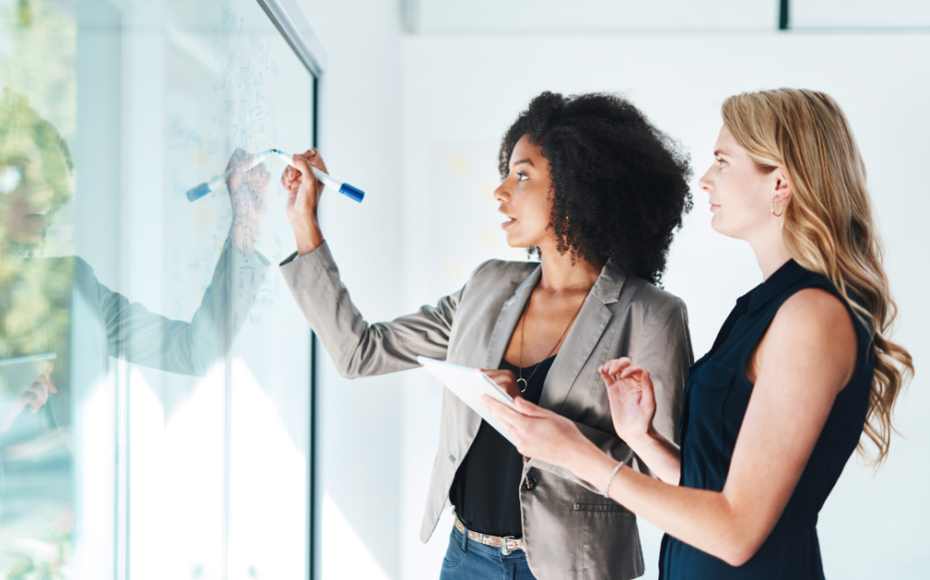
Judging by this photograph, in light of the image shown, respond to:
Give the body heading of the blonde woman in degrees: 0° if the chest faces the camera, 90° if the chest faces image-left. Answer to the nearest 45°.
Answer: approximately 90°

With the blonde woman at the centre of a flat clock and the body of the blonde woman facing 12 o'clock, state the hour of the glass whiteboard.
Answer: The glass whiteboard is roughly at 11 o'clock from the blonde woman.

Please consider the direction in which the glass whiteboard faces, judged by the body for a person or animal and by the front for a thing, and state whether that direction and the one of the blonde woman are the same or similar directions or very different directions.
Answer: very different directions

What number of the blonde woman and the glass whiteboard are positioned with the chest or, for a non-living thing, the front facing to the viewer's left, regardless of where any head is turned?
1

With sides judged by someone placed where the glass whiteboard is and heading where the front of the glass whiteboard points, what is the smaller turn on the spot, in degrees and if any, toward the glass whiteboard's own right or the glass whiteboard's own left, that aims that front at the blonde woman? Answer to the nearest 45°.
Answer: approximately 45° to the glass whiteboard's own left

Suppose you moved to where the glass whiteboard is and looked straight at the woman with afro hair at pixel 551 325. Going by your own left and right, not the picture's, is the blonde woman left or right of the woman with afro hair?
right

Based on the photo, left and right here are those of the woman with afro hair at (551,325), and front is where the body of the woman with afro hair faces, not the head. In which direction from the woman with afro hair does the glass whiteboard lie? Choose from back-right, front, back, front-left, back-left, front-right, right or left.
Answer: front

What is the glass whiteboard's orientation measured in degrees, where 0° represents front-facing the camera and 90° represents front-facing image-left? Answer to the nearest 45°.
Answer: approximately 315°

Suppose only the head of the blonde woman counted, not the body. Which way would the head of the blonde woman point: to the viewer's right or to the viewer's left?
to the viewer's left

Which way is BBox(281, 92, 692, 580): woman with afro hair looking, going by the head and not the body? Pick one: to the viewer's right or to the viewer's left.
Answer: to the viewer's left
